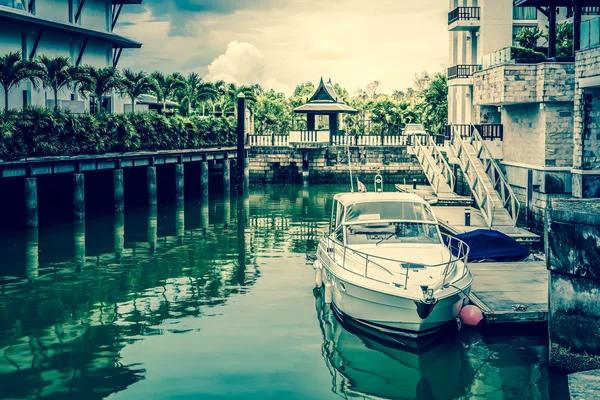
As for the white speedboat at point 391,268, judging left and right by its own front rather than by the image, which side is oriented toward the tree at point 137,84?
back

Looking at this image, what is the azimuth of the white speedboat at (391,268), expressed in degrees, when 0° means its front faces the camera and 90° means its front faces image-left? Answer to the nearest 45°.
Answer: approximately 315°

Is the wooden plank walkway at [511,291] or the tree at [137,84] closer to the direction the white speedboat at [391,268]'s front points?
the wooden plank walkway

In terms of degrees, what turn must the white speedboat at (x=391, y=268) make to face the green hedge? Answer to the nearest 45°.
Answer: approximately 180°

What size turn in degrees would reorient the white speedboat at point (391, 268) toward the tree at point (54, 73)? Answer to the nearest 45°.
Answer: approximately 180°

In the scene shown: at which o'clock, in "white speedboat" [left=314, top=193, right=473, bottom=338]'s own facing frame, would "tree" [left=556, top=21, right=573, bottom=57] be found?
The tree is roughly at 8 o'clock from the white speedboat.

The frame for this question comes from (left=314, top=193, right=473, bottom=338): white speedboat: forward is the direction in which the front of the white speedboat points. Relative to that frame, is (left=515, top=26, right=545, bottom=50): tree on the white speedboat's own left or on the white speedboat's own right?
on the white speedboat's own left

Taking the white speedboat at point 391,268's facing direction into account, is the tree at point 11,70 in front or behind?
behind

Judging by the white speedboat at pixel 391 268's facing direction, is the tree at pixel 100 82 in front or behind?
behind

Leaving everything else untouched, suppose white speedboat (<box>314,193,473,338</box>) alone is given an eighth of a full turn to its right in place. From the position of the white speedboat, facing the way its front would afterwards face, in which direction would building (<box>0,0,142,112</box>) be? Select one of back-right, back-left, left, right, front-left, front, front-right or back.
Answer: back-right

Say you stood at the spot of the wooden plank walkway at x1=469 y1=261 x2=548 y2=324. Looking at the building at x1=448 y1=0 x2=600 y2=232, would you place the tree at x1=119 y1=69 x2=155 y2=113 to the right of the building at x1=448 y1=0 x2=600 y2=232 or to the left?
left
